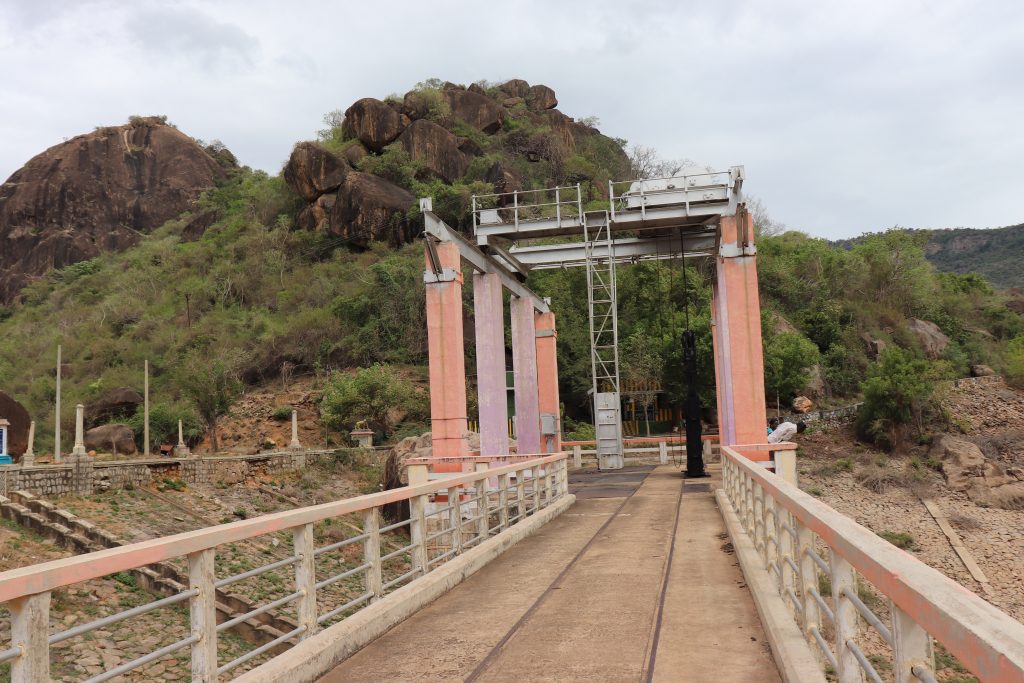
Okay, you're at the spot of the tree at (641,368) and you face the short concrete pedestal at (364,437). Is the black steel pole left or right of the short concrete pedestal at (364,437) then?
left

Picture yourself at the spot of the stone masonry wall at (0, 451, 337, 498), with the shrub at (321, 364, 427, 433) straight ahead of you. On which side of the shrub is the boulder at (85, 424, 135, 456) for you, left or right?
left

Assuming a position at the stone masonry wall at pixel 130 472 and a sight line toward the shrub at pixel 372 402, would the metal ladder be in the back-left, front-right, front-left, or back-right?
front-right

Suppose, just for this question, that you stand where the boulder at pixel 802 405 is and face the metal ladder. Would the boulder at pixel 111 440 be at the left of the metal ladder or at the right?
right
